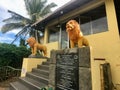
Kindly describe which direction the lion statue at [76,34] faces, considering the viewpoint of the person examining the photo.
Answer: facing the viewer and to the left of the viewer

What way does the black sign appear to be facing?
toward the camera

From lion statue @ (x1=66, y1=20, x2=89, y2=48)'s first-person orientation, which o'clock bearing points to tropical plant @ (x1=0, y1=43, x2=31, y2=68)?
The tropical plant is roughly at 3 o'clock from the lion statue.

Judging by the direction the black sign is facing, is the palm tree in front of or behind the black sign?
behind

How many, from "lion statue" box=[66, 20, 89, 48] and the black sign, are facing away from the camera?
0

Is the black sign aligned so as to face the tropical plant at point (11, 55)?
no

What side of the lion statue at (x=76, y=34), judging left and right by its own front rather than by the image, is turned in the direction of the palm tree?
right
